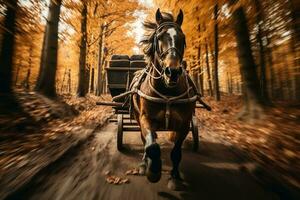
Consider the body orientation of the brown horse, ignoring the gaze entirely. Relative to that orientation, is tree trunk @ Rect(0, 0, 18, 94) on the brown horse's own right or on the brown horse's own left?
on the brown horse's own right

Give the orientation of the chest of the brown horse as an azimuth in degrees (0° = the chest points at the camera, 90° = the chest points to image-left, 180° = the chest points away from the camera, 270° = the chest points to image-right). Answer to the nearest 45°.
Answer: approximately 0°

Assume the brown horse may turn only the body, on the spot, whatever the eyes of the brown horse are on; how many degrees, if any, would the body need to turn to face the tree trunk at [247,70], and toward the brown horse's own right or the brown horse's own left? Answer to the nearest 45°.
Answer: approximately 135° to the brown horse's own left
